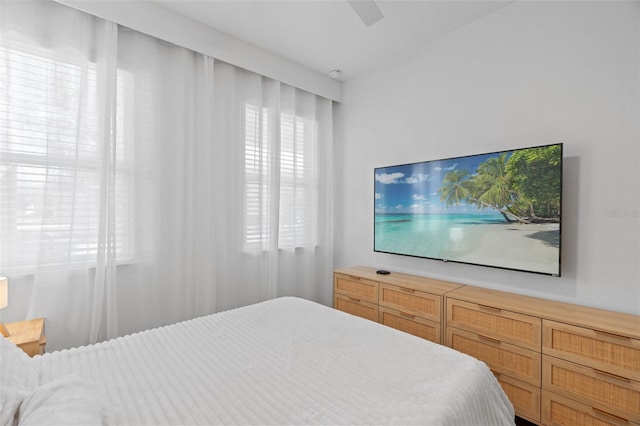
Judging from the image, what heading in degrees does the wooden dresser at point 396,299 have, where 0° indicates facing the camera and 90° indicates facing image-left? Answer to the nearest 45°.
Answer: approximately 45°

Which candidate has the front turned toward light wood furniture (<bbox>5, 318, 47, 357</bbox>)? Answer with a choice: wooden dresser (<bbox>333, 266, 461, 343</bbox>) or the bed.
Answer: the wooden dresser

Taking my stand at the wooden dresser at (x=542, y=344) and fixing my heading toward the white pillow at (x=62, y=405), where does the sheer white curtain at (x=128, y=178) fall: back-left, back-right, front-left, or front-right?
front-right

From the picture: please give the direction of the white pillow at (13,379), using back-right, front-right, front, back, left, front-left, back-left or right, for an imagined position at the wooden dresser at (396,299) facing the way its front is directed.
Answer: front

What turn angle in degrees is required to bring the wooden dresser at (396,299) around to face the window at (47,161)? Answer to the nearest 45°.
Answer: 0° — it already faces it

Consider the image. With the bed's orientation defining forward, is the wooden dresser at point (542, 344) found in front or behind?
in front

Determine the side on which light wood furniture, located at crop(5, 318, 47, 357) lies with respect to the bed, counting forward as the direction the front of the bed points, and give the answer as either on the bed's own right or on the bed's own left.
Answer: on the bed's own left

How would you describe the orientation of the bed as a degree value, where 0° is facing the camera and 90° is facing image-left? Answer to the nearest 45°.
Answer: approximately 225°

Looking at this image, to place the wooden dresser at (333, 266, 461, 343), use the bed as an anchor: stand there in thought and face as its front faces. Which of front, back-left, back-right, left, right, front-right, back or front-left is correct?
front

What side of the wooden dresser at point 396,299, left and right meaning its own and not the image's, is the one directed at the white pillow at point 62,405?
front

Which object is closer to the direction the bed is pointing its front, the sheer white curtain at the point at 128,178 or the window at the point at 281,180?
the window
